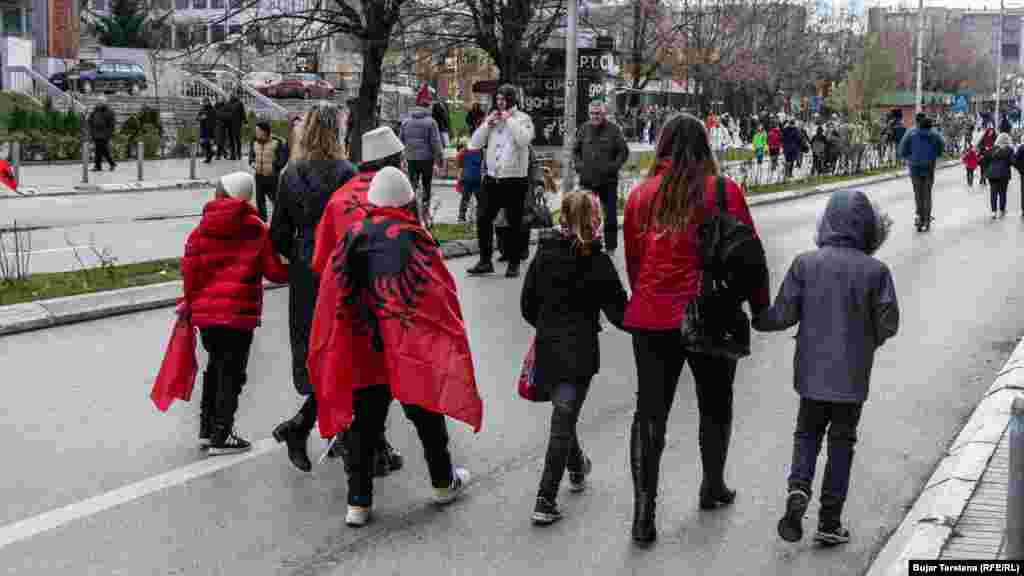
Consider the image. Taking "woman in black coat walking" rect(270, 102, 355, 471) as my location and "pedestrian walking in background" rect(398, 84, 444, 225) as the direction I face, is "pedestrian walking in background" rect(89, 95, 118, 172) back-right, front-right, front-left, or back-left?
front-left

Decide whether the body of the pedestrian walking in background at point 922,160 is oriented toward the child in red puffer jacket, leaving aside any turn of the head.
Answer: no

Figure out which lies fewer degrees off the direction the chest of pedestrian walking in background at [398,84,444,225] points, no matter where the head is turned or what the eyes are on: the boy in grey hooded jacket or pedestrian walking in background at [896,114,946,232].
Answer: the pedestrian walking in background

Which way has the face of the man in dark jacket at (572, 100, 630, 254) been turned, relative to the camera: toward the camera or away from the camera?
toward the camera

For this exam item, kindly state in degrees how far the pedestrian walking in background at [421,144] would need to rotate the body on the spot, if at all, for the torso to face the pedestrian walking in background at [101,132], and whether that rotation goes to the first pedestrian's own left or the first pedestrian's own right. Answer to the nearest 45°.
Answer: approximately 45° to the first pedestrian's own left

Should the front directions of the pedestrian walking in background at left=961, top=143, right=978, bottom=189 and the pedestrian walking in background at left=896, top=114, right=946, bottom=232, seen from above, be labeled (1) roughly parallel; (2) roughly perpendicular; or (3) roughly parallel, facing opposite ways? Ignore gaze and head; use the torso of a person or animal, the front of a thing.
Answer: roughly parallel

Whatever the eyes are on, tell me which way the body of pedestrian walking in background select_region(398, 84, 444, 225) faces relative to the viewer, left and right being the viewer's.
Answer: facing away from the viewer

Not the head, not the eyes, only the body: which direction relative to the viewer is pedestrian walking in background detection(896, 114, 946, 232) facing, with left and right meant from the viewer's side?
facing away from the viewer

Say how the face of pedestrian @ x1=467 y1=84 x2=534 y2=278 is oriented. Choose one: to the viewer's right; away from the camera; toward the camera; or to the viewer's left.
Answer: toward the camera
